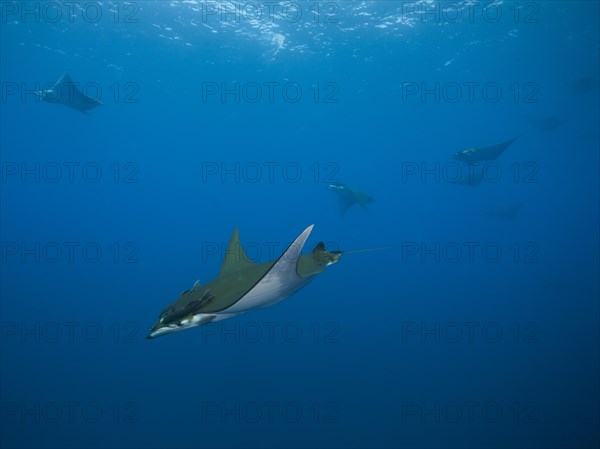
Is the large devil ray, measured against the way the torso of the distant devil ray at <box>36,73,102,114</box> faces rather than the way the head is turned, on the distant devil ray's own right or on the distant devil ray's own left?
on the distant devil ray's own left

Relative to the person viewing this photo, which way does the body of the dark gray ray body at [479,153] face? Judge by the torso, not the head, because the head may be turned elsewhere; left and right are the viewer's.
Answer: facing to the left of the viewer

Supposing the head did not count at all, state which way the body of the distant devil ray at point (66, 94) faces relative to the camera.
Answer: to the viewer's left

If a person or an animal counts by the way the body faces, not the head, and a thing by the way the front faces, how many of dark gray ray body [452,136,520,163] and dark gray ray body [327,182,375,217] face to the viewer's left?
2

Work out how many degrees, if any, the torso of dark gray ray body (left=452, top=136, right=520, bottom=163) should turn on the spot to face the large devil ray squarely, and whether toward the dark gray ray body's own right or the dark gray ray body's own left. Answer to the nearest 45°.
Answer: approximately 90° to the dark gray ray body's own left

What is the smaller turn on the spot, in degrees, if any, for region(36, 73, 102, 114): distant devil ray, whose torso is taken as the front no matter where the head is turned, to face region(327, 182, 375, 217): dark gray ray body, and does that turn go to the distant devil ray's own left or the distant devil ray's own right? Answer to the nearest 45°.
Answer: approximately 180°

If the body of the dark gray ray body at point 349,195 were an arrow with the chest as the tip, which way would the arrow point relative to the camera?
to the viewer's left

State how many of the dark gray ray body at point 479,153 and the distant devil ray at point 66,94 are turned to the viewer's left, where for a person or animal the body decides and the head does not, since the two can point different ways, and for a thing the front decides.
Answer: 2

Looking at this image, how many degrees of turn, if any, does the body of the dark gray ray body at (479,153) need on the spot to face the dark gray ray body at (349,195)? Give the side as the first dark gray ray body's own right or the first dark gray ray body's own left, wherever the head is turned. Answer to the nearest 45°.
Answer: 0° — it already faces it

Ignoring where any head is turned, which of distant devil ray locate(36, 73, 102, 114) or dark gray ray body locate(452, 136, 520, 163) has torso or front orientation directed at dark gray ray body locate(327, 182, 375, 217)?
dark gray ray body locate(452, 136, 520, 163)
